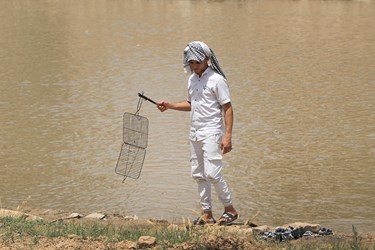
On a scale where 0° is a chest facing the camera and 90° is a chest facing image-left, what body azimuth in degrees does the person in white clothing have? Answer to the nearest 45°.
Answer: approximately 45°

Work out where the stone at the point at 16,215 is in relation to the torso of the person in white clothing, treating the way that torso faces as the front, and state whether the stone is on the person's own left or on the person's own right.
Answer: on the person's own right

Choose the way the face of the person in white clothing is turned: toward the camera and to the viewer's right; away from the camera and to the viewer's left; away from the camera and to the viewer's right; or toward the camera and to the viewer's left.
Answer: toward the camera and to the viewer's left

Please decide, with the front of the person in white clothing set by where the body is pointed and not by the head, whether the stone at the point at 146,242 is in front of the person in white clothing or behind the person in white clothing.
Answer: in front

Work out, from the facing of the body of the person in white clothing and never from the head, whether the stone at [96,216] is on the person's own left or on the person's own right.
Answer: on the person's own right
